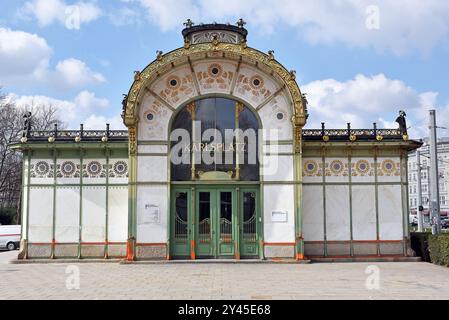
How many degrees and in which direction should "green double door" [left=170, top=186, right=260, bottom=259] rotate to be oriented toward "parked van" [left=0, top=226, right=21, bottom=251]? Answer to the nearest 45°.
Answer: approximately 135° to its right

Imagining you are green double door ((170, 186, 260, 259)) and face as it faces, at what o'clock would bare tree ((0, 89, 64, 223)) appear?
The bare tree is roughly at 5 o'clock from the green double door.

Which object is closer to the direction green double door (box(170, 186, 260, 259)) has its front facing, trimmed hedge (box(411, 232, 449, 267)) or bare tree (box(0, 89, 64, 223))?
the trimmed hedge

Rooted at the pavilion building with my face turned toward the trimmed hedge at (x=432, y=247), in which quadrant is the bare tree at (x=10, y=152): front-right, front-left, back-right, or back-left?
back-left

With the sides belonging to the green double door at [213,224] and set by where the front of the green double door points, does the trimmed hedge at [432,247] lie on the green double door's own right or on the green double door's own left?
on the green double door's own left
